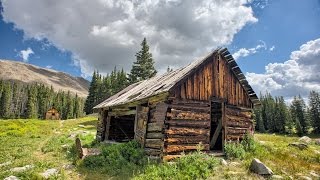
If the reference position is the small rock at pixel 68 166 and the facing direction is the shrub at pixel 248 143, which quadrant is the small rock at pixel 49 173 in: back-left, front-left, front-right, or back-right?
back-right

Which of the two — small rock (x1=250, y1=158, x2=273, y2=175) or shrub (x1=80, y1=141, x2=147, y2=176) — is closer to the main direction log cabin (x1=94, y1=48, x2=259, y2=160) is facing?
the small rock

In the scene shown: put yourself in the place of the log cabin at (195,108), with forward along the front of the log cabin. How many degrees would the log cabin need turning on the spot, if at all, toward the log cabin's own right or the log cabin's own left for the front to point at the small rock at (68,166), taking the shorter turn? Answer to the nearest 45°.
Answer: approximately 135° to the log cabin's own right

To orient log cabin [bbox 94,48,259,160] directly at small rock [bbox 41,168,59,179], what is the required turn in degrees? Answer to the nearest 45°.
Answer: approximately 90° to its right

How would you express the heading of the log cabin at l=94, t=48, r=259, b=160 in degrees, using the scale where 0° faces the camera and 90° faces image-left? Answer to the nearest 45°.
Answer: approximately 315°
